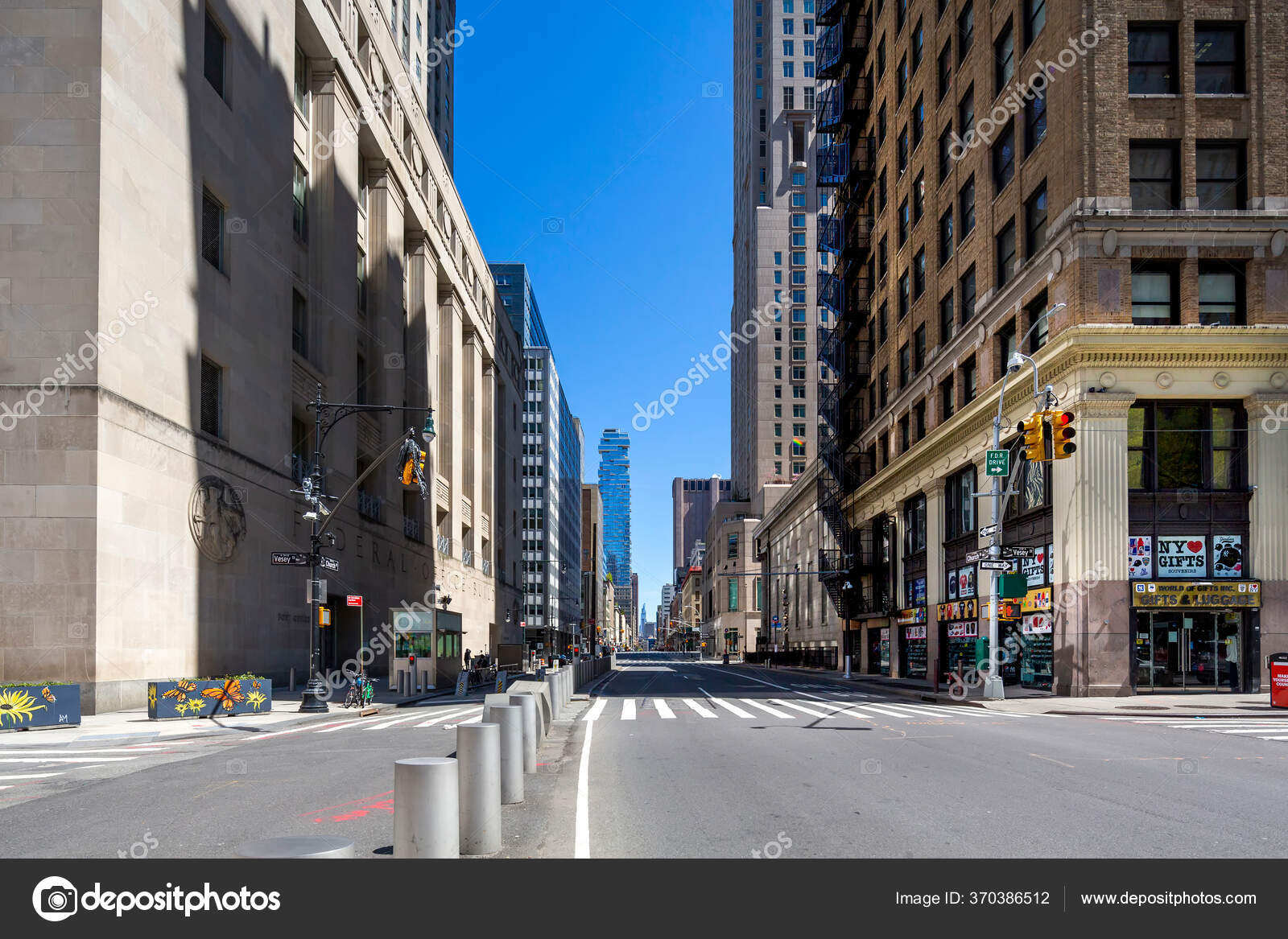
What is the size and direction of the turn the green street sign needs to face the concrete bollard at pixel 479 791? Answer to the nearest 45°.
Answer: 0° — it already faces it

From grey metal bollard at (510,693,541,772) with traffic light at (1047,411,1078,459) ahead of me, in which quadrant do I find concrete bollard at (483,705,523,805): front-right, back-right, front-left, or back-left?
back-right

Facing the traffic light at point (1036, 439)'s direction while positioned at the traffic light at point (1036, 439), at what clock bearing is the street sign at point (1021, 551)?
The street sign is roughly at 3 o'clock from the traffic light.

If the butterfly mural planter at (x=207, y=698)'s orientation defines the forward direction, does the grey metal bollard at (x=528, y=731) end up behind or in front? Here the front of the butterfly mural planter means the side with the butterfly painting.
in front

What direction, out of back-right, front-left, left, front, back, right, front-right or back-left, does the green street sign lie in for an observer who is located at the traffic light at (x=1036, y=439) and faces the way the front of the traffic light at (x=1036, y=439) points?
right
